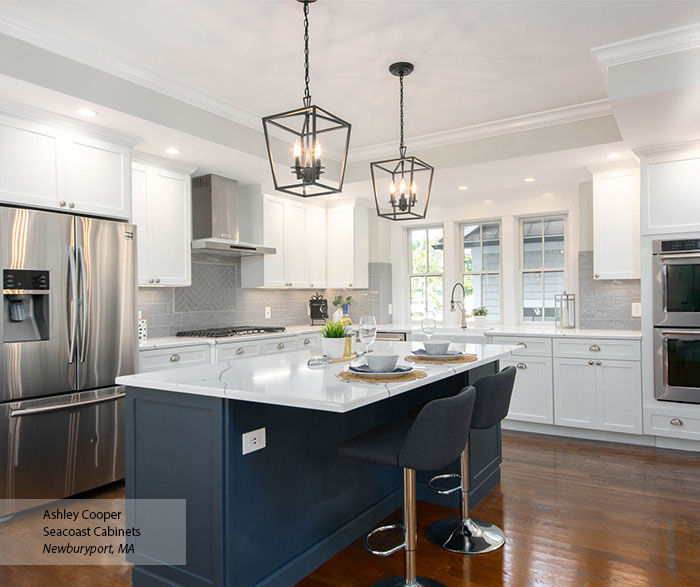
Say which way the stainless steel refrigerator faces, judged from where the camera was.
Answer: facing the viewer and to the right of the viewer

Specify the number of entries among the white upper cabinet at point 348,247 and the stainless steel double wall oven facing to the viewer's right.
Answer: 0

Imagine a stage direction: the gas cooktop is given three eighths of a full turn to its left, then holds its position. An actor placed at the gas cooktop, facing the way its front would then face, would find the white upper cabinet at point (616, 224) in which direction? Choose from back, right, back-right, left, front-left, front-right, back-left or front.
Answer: right

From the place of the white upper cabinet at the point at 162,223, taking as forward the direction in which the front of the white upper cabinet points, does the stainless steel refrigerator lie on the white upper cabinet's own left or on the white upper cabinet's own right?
on the white upper cabinet's own right

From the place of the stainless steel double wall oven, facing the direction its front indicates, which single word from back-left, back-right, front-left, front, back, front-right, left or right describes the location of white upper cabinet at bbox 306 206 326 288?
right

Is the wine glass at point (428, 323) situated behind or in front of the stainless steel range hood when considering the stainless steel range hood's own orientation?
in front

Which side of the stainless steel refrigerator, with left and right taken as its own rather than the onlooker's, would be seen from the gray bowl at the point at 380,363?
front

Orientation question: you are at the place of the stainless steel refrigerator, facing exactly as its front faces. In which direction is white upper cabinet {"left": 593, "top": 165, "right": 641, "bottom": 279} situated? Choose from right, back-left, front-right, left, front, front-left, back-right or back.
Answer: front-left

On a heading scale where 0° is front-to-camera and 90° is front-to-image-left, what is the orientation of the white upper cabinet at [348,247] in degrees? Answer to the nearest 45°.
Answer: approximately 45°

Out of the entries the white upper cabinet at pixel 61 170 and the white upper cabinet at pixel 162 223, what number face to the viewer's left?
0
